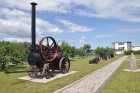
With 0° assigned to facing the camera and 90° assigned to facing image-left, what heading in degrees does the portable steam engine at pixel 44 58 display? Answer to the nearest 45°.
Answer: approximately 45°
